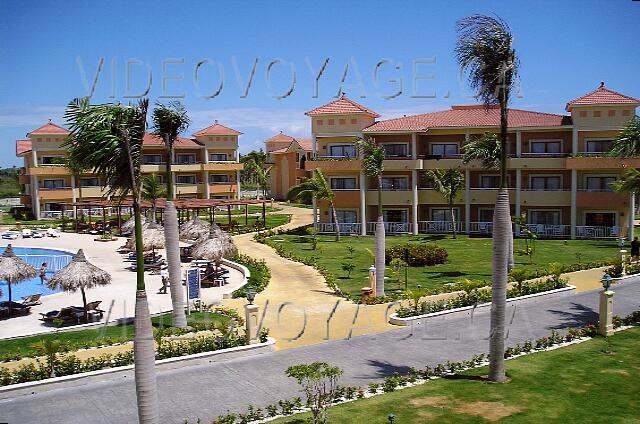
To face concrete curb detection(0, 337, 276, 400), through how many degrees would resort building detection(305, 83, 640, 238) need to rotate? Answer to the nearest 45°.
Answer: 0° — it already faces it

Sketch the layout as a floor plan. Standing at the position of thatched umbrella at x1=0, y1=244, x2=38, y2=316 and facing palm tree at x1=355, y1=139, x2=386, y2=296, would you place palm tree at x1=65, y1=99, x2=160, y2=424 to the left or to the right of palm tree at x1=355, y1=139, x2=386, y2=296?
right

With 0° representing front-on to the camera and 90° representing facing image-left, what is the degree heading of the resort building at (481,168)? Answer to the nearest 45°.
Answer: approximately 0°

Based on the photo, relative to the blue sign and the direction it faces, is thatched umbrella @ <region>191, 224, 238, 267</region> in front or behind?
behind

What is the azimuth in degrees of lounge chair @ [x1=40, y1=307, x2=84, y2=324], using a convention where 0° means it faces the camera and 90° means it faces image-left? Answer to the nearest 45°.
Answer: approximately 90°

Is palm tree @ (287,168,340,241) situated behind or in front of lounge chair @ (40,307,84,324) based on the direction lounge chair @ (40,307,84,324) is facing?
behind

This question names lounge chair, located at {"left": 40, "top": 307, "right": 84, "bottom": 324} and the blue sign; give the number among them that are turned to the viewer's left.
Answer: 1
